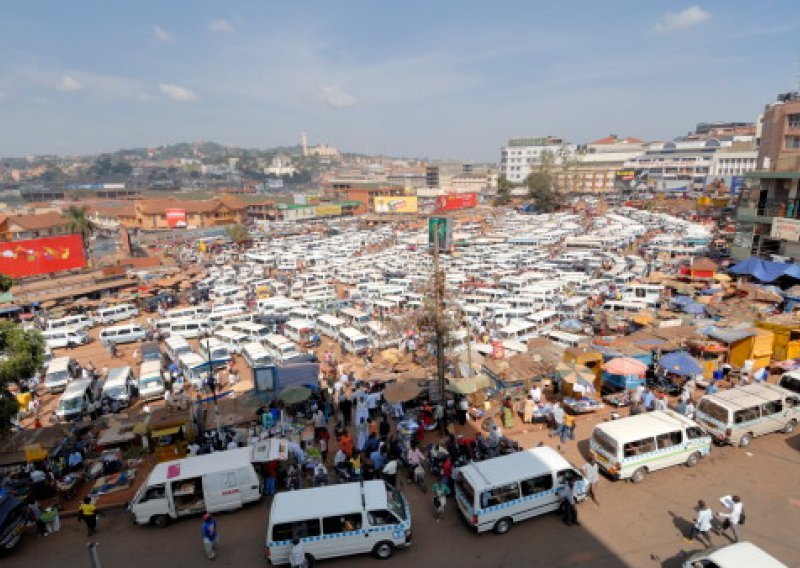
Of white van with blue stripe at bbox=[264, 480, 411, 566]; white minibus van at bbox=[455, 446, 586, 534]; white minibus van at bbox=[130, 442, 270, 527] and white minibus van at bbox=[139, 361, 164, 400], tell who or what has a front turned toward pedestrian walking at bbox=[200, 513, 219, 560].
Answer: white minibus van at bbox=[139, 361, 164, 400]

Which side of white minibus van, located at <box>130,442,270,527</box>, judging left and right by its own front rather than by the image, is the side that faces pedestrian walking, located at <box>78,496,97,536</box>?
front

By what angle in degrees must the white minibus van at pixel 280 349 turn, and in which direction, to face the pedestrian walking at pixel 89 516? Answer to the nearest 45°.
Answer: approximately 45° to its right

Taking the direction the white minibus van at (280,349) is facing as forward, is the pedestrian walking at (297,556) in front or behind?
in front

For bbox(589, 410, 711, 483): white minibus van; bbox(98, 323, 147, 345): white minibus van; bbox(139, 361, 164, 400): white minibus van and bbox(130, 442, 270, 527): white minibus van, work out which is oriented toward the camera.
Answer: bbox(139, 361, 164, 400): white minibus van

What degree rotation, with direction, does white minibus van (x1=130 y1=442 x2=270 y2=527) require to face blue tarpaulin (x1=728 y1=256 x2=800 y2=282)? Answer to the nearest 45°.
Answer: approximately 180°

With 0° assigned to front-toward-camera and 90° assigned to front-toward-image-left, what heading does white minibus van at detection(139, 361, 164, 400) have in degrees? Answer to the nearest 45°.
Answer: approximately 0°
